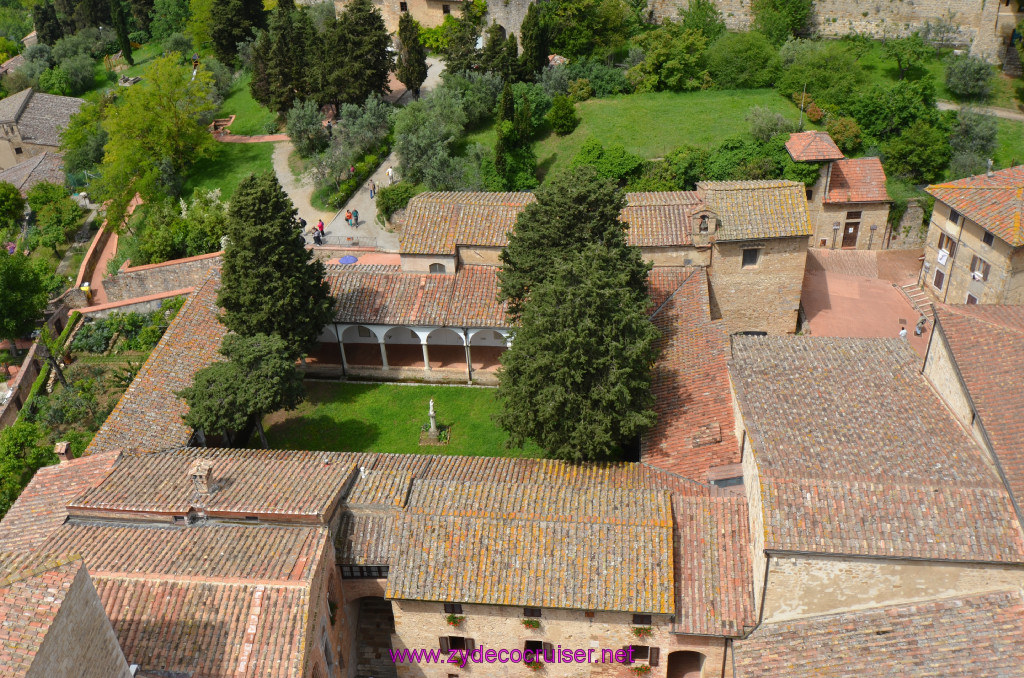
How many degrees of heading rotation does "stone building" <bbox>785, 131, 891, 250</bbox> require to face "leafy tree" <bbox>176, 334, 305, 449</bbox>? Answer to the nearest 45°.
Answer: approximately 45° to its right

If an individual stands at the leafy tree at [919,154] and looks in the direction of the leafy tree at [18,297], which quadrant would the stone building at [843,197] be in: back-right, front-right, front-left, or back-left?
front-left

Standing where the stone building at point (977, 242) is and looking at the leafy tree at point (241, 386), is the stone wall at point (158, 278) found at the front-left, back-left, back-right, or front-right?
front-right

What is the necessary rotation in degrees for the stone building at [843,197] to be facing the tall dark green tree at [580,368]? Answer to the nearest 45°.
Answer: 0° — it already faces it

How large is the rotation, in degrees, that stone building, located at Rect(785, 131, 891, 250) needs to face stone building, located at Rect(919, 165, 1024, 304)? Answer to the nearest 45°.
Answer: approximately 45° to its left

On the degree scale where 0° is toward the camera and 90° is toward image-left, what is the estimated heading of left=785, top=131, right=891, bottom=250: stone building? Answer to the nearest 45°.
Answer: approximately 0°

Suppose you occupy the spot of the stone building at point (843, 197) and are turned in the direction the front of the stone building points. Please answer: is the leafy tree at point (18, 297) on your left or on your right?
on your right

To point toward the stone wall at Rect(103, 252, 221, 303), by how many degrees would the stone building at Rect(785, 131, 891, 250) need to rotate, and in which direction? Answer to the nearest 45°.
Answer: approximately 45° to its right

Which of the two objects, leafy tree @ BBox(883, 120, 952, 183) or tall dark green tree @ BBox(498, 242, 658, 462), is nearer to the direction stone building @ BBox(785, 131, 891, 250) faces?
the tall dark green tree

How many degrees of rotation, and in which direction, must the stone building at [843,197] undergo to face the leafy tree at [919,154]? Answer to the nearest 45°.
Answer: approximately 135° to its left

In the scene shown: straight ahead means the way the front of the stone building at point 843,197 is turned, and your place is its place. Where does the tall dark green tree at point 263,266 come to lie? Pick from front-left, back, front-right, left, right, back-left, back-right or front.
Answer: front-right

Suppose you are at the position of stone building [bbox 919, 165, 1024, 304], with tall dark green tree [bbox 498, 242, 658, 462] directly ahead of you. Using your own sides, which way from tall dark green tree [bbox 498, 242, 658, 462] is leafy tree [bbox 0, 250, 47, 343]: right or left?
right
